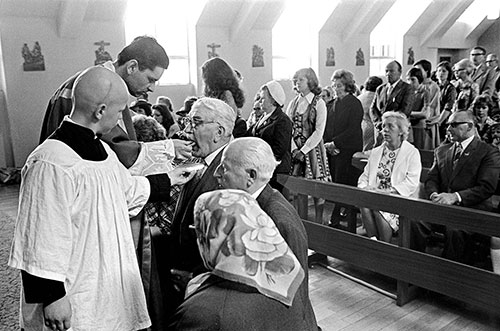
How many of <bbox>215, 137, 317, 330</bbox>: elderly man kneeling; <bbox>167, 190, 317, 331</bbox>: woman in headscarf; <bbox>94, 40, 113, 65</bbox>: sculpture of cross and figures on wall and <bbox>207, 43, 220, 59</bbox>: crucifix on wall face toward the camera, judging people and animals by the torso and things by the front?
2

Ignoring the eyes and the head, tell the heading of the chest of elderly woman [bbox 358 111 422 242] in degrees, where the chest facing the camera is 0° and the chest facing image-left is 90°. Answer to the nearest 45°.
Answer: approximately 45°

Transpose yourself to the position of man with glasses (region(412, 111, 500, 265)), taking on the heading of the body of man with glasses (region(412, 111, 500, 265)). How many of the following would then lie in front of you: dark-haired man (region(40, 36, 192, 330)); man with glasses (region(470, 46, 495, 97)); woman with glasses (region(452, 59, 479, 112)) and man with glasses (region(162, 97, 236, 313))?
2

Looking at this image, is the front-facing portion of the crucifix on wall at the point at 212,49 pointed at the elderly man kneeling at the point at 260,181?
yes

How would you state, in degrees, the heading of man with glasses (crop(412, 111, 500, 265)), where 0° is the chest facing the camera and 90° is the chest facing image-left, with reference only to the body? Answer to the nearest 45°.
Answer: approximately 45°

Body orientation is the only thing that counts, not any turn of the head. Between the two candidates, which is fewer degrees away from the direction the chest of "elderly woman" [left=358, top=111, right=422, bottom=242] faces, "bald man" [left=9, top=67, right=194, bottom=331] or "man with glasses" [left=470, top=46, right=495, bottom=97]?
the bald man

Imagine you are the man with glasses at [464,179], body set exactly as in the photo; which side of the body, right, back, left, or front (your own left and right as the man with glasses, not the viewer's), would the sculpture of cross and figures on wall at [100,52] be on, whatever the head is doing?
right

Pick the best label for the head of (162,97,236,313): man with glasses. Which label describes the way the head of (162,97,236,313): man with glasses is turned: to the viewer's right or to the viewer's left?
to the viewer's left

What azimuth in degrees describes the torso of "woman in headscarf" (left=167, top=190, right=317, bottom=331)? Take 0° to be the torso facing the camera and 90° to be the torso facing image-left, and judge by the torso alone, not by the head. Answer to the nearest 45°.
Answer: approximately 135°

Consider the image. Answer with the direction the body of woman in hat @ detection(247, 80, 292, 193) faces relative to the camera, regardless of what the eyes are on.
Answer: to the viewer's left

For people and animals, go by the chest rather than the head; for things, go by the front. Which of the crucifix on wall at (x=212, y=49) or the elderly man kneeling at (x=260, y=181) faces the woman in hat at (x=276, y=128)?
the crucifix on wall

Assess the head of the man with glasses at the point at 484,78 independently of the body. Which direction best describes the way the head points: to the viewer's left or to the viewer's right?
to the viewer's left

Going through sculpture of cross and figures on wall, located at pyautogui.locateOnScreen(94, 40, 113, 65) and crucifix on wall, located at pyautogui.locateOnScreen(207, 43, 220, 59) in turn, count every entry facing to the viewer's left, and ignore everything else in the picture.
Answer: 0
